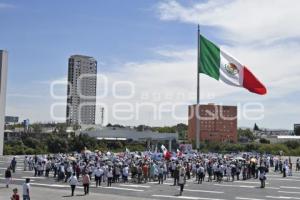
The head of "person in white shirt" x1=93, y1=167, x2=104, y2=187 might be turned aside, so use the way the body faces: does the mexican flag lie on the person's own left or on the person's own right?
on the person's own right

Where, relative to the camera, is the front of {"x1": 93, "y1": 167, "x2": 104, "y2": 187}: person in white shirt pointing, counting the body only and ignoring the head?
away from the camera
